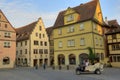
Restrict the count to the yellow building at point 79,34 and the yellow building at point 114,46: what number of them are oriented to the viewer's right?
0

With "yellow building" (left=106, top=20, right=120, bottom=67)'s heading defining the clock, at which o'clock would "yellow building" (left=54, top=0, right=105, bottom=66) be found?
"yellow building" (left=54, top=0, right=105, bottom=66) is roughly at 1 o'clock from "yellow building" (left=106, top=20, right=120, bottom=67).

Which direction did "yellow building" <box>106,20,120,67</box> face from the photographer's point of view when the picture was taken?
facing the viewer and to the left of the viewer

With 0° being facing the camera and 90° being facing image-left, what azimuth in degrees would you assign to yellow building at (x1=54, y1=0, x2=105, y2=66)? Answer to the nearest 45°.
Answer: approximately 45°

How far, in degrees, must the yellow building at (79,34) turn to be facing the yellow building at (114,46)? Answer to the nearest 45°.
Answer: approximately 135° to its left
